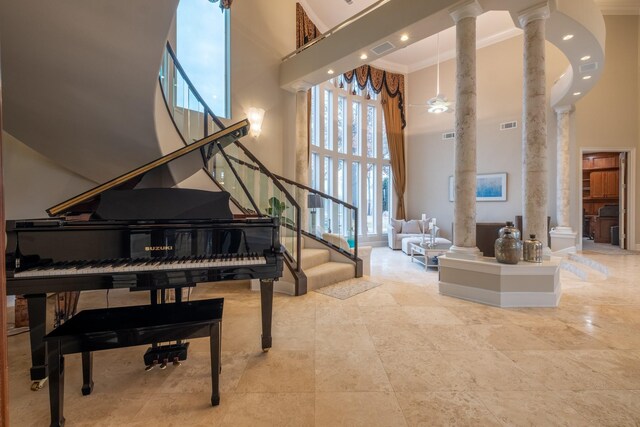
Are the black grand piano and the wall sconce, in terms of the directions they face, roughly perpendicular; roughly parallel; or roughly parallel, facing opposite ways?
roughly parallel

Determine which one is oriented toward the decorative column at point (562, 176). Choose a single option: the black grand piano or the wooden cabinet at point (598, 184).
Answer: the wooden cabinet

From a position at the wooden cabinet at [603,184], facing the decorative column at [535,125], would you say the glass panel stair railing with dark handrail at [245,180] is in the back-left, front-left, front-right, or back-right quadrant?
front-right

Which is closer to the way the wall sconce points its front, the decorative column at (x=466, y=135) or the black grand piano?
the black grand piano

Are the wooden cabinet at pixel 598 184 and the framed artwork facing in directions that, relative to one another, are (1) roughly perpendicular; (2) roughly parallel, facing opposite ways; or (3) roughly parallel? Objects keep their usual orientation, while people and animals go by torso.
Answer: roughly parallel

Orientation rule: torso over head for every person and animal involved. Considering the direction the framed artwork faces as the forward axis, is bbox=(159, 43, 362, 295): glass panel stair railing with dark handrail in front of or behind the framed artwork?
in front

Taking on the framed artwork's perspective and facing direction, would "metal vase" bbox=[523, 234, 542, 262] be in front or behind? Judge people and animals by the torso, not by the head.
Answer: in front

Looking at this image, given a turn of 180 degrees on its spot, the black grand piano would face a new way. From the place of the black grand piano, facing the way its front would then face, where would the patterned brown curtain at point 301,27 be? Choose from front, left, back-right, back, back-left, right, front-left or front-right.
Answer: front-right

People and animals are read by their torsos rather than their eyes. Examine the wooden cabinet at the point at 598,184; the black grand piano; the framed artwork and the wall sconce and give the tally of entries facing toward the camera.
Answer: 4

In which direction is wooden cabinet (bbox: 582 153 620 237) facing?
toward the camera

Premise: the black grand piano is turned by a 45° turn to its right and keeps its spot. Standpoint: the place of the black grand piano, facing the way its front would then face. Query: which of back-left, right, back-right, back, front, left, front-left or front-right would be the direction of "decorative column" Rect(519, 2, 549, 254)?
back-left

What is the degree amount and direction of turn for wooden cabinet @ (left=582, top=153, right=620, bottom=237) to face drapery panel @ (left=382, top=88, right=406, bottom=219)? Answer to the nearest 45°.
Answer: approximately 45° to its right

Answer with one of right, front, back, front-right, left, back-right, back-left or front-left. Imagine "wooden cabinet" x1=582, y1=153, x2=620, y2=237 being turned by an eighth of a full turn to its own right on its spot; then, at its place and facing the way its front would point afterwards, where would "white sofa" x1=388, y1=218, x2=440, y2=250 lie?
front

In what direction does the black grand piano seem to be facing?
toward the camera

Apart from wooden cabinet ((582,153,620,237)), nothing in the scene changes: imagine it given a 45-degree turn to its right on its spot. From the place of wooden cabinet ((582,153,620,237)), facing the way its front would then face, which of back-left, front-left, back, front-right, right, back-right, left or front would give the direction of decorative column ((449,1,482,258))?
front-left
